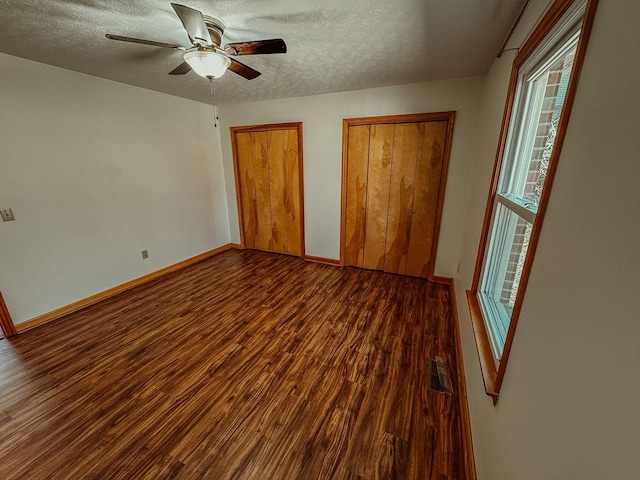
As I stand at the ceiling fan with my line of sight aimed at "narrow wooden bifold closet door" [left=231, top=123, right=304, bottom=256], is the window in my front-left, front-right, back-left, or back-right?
back-right

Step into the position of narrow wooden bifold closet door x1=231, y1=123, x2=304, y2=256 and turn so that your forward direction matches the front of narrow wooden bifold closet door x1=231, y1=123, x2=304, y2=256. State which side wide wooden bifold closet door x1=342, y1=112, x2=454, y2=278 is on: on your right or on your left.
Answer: on your left

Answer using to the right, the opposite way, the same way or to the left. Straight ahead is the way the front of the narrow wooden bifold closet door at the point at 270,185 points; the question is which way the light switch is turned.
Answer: to the left

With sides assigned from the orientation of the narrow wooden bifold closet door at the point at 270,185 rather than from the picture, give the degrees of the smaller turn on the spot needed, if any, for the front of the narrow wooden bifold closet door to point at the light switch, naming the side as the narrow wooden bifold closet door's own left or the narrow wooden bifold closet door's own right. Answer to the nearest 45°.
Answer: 0° — it already faces it

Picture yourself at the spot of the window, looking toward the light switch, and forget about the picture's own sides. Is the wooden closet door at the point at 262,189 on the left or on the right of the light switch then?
right

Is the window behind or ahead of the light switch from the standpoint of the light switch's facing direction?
ahead

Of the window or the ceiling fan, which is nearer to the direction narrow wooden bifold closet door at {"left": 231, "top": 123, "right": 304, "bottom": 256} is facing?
the ceiling fan

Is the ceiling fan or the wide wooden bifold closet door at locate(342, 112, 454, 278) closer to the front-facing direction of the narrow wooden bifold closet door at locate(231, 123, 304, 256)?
the ceiling fan

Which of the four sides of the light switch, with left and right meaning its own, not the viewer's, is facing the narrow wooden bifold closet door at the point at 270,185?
left

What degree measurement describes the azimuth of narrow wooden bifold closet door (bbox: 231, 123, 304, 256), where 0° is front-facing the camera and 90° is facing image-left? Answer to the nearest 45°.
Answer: approximately 45°

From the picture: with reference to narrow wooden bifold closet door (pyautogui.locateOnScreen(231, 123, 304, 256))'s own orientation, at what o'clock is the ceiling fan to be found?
The ceiling fan is roughly at 11 o'clock from the narrow wooden bifold closet door.

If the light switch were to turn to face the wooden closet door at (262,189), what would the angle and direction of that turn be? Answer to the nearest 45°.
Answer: approximately 90° to its left
